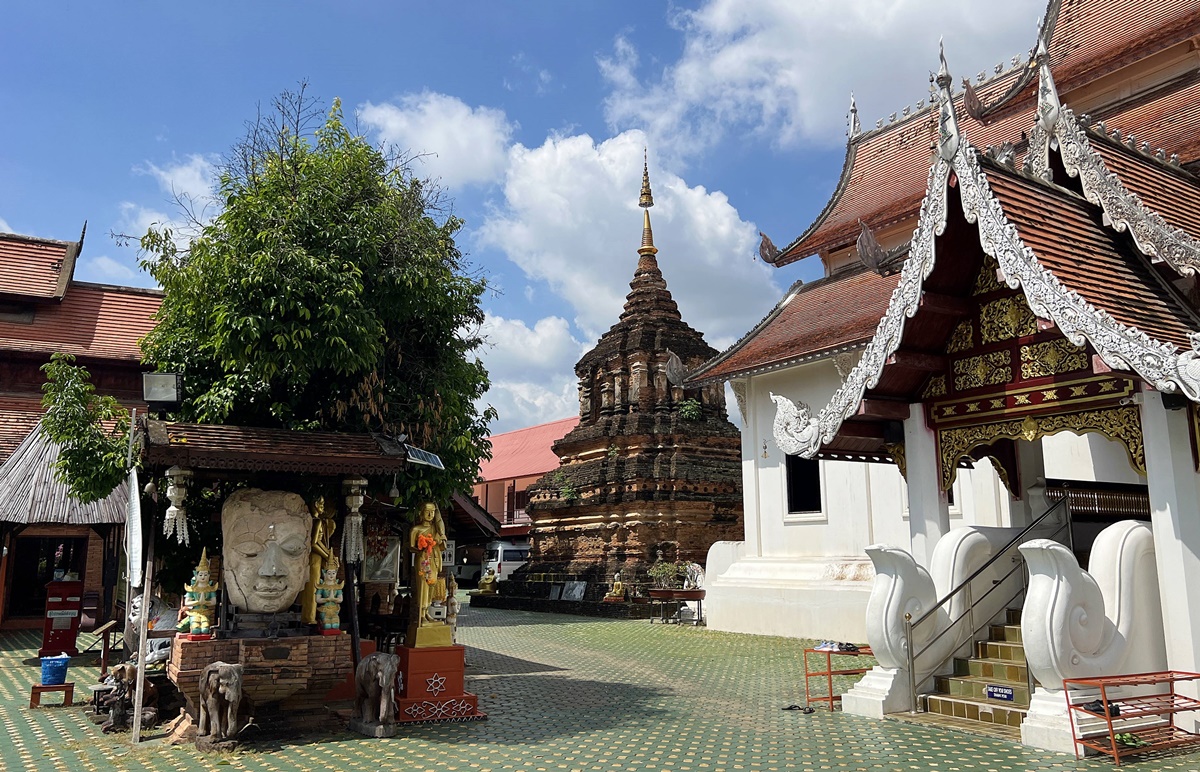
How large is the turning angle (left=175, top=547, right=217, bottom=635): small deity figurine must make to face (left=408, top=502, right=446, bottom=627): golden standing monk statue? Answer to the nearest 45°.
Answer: approximately 90° to its left

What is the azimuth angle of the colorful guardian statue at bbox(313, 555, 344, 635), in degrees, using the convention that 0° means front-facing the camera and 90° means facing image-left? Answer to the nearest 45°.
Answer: approximately 0°

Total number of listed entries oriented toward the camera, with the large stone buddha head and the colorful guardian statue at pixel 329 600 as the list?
2

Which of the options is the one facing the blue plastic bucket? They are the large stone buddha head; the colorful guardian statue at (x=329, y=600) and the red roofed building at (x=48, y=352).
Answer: the red roofed building

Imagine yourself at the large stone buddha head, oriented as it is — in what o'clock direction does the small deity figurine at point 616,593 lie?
The small deity figurine is roughly at 7 o'clock from the large stone buddha head.

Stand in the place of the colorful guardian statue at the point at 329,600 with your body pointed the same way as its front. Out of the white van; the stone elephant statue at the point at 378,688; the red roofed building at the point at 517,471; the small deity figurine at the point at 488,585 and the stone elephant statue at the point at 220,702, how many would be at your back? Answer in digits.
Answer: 3

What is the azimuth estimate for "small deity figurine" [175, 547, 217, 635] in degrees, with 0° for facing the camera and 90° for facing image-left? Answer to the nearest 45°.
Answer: approximately 0°

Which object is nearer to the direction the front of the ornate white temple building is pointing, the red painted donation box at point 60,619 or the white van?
the red painted donation box

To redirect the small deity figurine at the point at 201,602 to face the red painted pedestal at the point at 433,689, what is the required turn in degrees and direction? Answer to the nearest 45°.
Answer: approximately 90° to its left

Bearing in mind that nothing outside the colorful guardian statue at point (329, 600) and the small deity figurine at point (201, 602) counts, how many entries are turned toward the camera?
2

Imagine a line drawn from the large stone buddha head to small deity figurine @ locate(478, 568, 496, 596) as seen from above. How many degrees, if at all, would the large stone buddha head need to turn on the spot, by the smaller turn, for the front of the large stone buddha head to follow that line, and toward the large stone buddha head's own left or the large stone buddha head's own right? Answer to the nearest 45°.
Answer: approximately 180°
